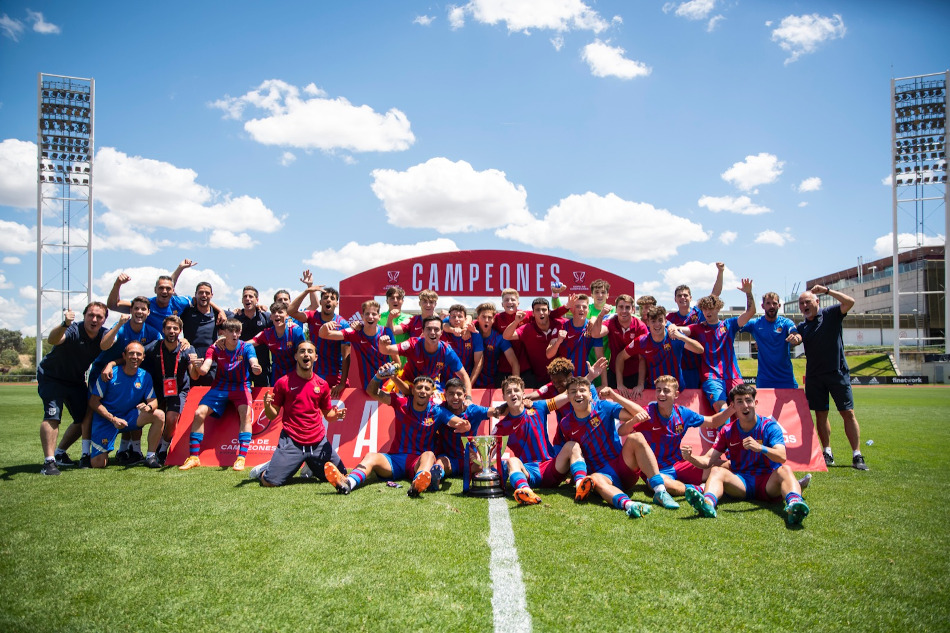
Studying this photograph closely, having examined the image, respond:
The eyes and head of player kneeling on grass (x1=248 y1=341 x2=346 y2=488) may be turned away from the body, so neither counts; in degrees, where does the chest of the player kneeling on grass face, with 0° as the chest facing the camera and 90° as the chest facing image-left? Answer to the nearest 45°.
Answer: approximately 0°

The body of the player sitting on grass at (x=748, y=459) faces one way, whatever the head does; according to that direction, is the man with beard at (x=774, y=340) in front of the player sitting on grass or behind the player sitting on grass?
behind

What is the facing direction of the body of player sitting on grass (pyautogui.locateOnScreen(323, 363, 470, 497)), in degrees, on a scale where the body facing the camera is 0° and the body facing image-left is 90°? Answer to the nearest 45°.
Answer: approximately 0°

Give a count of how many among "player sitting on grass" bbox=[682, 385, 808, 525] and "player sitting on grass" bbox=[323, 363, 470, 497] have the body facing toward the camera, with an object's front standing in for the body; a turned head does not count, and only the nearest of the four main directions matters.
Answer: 2
